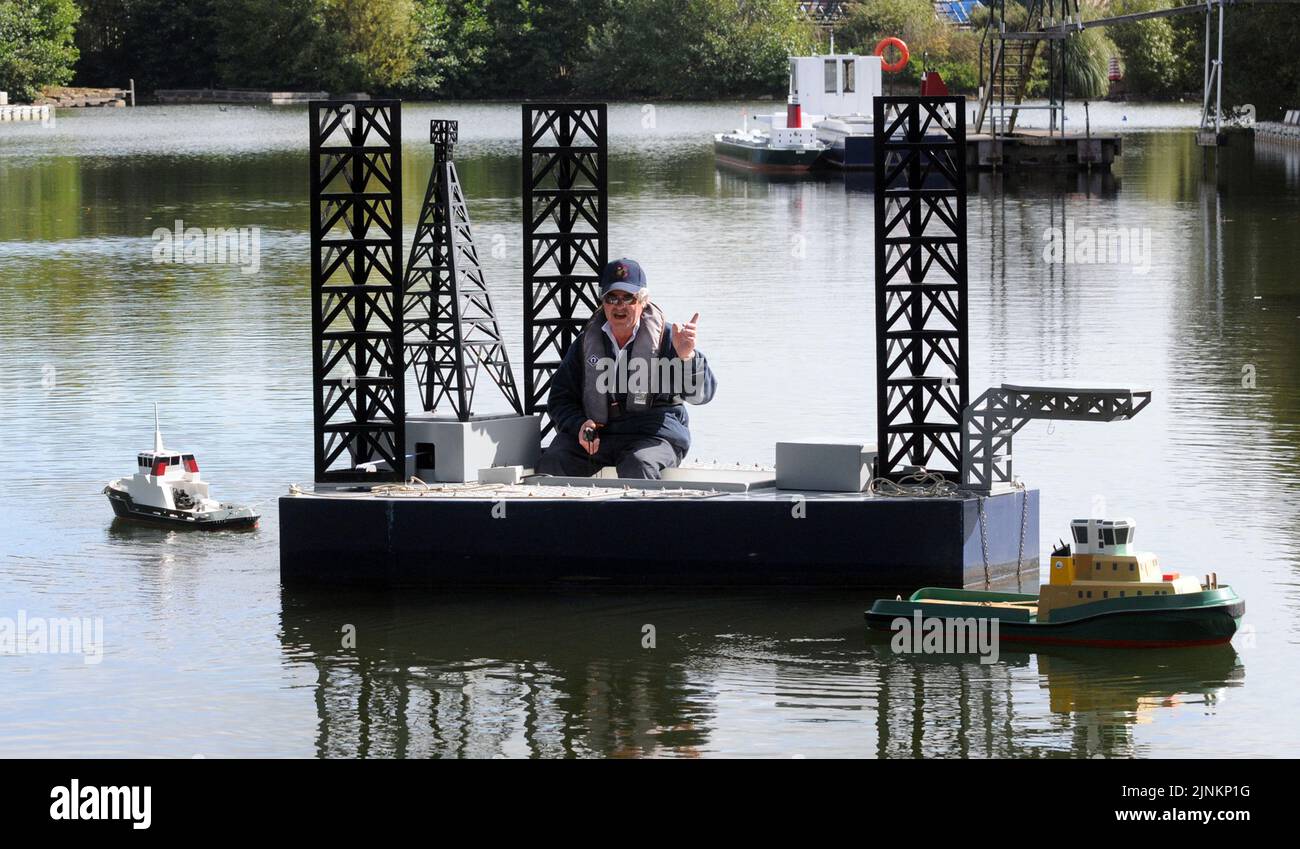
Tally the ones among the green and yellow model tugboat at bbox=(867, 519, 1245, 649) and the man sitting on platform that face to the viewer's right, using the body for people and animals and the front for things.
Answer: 1

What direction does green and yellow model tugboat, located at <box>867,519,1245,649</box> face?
to the viewer's right

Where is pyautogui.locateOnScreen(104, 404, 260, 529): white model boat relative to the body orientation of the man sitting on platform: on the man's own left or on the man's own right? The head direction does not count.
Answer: on the man's own right

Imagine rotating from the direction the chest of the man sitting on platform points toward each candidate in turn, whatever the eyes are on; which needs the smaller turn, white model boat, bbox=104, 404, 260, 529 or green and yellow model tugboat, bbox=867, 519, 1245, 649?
the green and yellow model tugboat

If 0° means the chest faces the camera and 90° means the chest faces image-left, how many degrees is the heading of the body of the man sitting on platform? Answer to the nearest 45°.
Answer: approximately 0°

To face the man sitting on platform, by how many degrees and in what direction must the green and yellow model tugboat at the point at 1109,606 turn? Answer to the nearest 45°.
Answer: approximately 135° to its left

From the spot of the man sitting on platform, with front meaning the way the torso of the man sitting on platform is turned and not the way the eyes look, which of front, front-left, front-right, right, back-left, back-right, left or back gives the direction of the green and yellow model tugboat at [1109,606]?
front-left

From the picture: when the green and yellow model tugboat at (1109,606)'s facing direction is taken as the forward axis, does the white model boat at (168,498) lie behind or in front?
behind

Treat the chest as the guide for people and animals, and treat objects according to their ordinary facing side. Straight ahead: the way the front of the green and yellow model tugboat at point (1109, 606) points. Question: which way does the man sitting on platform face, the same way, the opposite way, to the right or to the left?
to the right
